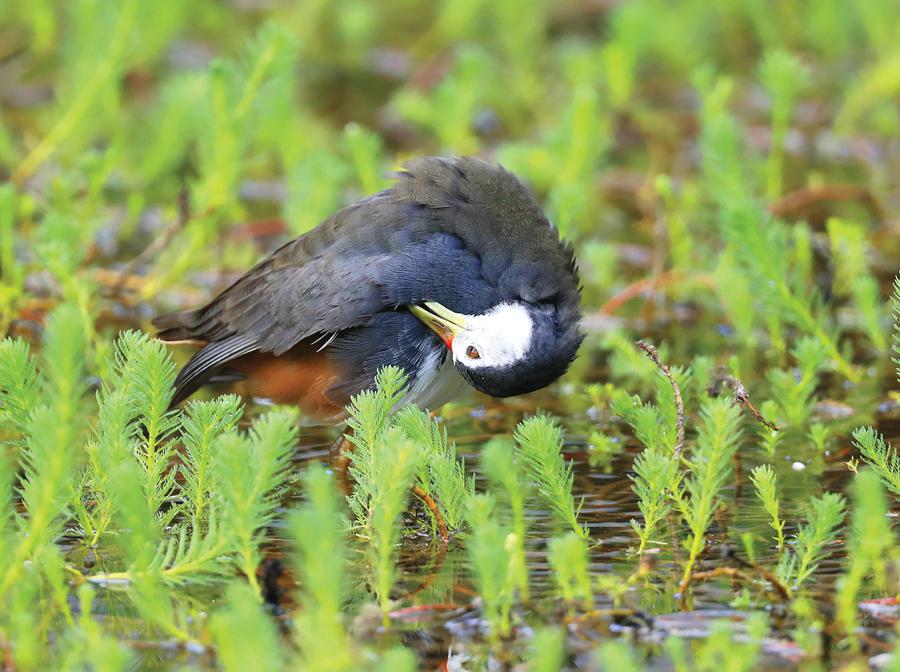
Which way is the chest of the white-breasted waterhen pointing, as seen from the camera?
to the viewer's right

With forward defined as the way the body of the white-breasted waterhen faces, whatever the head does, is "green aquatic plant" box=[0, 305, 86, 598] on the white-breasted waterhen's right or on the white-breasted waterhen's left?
on the white-breasted waterhen's right

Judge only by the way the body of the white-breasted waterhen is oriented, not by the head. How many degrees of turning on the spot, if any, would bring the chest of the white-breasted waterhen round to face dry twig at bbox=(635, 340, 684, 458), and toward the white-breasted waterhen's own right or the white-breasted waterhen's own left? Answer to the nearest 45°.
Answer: approximately 45° to the white-breasted waterhen's own right
